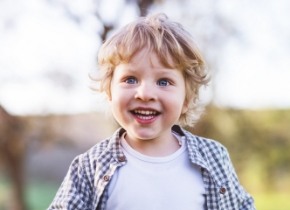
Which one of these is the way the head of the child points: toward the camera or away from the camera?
toward the camera

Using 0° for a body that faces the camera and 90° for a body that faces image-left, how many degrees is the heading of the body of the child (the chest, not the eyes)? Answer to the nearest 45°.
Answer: approximately 0°
